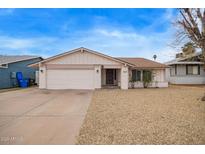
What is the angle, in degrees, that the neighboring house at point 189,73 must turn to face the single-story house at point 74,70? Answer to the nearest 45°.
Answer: approximately 45° to its right

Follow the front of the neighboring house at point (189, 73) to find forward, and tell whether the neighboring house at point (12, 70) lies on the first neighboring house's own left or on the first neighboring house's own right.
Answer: on the first neighboring house's own right

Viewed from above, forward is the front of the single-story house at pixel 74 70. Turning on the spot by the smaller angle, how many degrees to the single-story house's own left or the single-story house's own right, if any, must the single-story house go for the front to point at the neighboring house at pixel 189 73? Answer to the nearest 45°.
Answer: approximately 135° to the single-story house's own left

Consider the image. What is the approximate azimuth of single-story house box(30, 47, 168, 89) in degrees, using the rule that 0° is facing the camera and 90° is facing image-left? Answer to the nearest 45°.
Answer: approximately 0°

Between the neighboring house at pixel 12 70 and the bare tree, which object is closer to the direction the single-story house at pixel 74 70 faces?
the bare tree

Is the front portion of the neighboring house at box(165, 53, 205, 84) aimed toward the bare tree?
yes

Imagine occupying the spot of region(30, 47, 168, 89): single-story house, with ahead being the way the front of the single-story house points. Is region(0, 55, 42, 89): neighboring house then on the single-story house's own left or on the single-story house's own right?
on the single-story house's own right

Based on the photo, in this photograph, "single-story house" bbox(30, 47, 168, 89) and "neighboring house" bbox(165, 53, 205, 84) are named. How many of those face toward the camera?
2
